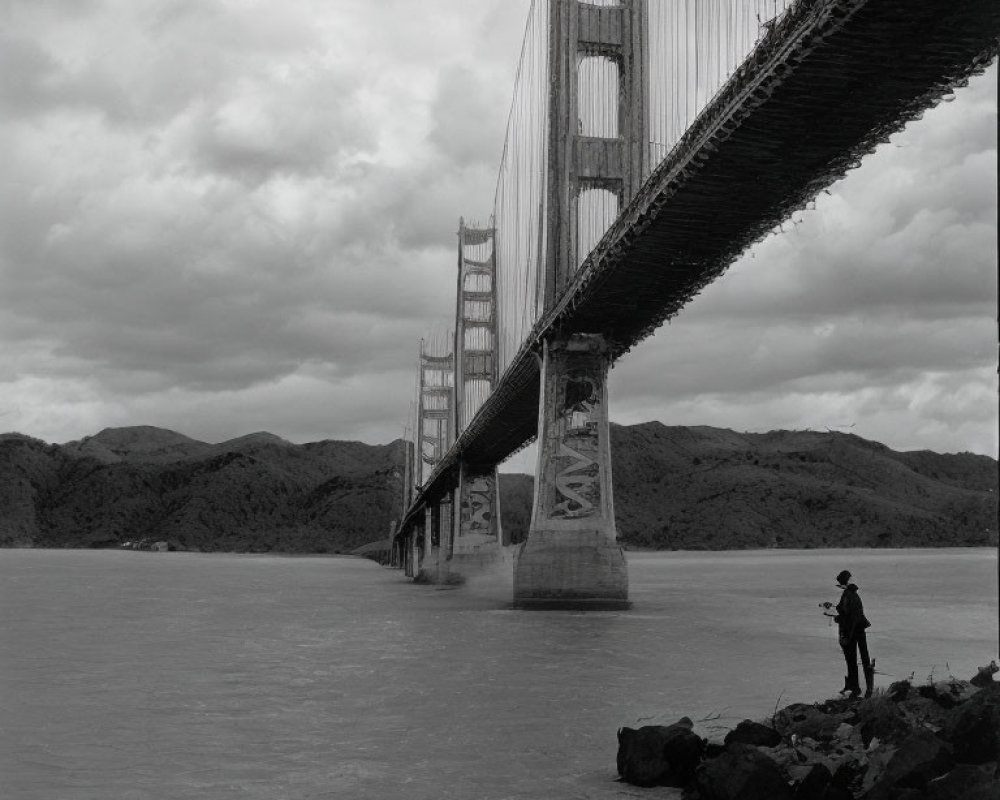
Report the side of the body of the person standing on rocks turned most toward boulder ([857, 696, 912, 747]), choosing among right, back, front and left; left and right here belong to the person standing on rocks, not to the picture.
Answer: left

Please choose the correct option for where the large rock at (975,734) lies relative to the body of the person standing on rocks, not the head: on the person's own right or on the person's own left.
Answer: on the person's own left

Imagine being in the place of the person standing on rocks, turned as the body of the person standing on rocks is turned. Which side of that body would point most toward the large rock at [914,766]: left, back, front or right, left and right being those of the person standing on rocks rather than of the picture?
left

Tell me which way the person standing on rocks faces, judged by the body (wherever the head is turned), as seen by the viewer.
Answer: to the viewer's left

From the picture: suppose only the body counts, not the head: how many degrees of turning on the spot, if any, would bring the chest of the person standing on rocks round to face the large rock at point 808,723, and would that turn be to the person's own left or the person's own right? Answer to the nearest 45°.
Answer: approximately 90° to the person's own left

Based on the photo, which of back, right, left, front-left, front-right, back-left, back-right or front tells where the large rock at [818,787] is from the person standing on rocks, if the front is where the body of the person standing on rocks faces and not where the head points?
left

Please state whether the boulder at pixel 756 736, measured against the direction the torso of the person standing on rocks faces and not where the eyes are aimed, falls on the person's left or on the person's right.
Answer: on the person's left

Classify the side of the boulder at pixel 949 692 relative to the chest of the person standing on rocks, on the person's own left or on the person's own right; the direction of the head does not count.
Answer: on the person's own left
